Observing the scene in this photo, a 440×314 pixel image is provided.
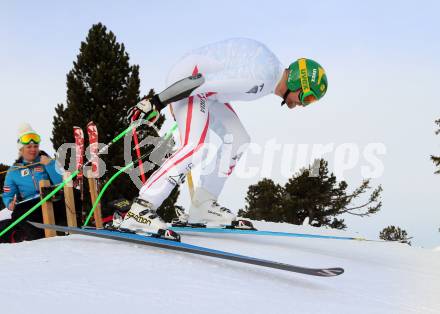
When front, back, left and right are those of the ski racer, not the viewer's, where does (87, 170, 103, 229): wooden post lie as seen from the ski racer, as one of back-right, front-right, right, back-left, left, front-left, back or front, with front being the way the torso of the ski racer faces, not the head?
back-left

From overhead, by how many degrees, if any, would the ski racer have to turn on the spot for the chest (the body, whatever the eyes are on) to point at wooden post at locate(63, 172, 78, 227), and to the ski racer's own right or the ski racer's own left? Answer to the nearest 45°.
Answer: approximately 135° to the ski racer's own left

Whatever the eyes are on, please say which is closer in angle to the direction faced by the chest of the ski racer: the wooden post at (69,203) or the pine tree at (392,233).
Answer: the pine tree

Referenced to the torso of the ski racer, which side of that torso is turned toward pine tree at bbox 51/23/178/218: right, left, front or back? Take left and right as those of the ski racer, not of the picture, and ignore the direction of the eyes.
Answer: left

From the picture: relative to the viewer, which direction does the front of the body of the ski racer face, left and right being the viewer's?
facing to the right of the viewer

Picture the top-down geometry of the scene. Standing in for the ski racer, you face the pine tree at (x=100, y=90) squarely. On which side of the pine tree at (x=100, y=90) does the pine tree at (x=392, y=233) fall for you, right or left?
right

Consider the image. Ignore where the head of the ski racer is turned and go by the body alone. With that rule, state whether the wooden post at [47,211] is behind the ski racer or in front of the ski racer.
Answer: behind

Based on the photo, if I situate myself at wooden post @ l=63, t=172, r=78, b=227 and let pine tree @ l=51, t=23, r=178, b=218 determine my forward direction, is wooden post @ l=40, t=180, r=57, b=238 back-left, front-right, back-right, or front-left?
back-left

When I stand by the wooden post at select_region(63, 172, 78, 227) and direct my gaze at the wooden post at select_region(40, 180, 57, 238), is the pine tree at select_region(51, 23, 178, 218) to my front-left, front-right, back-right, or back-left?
back-right

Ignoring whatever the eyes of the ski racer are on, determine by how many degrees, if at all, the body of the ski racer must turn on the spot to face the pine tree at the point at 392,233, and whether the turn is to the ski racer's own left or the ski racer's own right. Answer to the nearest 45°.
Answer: approximately 45° to the ski racer's own left
